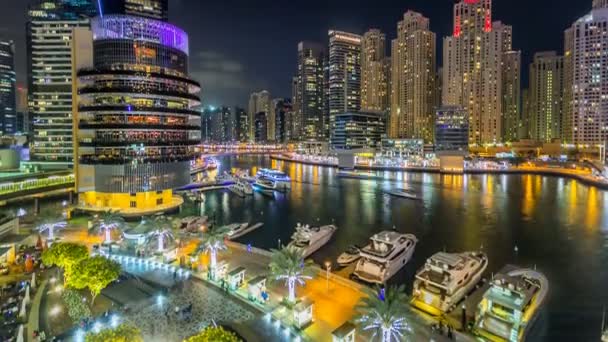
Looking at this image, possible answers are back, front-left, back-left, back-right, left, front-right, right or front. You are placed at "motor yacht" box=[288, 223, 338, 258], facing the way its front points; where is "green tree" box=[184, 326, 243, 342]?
back-right

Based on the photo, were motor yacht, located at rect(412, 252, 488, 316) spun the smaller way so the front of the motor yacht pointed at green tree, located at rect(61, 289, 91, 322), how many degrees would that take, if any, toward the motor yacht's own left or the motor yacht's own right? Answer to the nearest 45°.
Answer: approximately 180°

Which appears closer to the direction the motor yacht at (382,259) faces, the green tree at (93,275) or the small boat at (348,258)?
the small boat

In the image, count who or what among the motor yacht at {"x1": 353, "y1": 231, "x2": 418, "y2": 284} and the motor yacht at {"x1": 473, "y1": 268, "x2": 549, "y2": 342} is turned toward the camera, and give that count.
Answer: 0

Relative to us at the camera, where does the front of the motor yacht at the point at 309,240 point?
facing away from the viewer and to the right of the viewer

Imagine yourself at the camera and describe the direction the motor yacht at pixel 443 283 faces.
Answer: facing away from the viewer and to the right of the viewer

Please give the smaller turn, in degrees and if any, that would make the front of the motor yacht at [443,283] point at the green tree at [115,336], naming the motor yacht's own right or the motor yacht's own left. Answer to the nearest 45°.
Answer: approximately 180°

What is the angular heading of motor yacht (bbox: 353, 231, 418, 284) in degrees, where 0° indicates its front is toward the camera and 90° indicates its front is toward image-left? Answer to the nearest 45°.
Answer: approximately 225°

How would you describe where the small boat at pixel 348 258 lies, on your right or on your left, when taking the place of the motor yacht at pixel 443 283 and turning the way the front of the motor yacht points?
on your left
